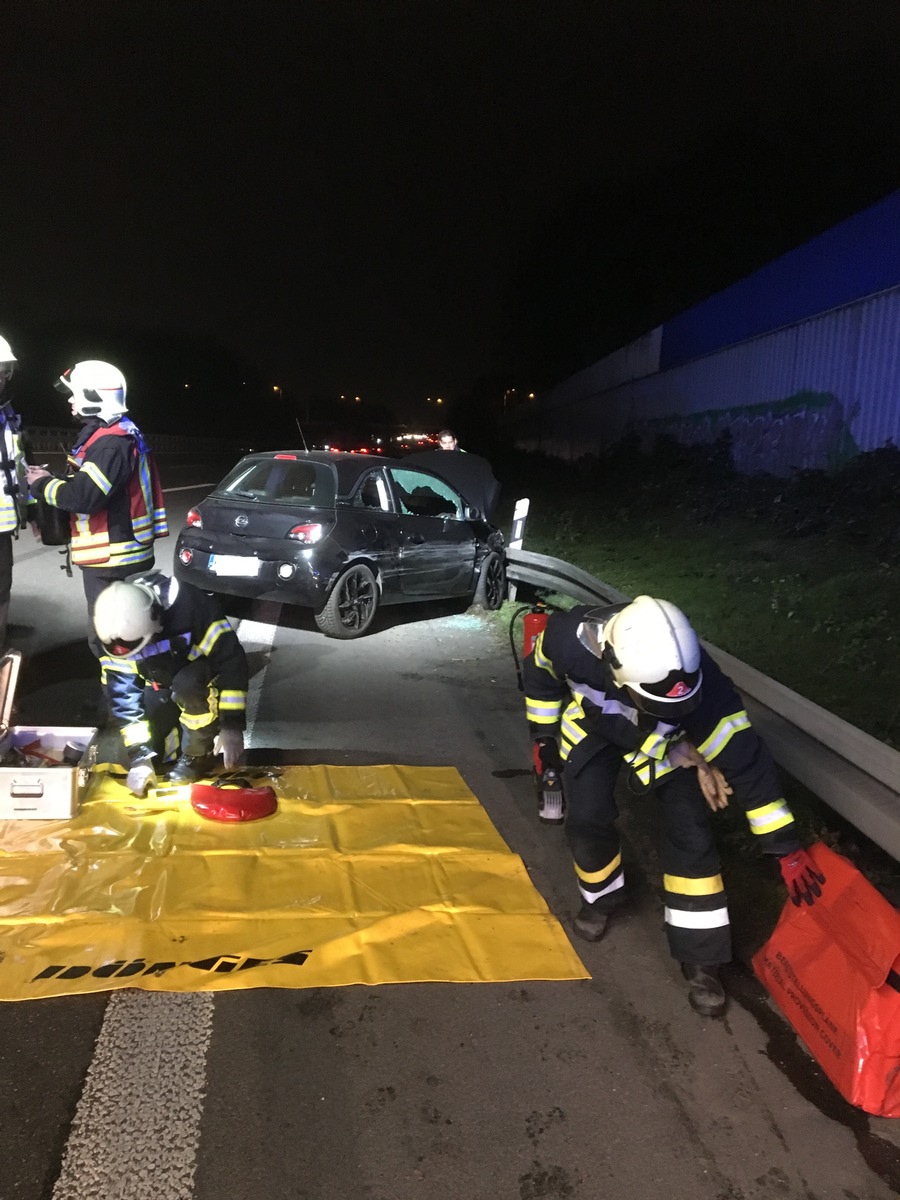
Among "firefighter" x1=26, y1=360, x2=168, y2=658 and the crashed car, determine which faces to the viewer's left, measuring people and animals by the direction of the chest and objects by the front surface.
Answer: the firefighter

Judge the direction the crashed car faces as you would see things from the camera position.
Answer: facing away from the viewer and to the right of the viewer

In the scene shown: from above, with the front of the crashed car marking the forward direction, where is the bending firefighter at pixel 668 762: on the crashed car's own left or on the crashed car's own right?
on the crashed car's own right

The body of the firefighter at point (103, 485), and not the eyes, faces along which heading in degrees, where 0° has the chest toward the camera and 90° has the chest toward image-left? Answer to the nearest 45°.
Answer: approximately 90°

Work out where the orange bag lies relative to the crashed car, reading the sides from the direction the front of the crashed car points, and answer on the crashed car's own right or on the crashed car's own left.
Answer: on the crashed car's own right
